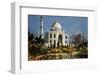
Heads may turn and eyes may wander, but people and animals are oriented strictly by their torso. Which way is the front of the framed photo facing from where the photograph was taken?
facing the viewer and to the right of the viewer
